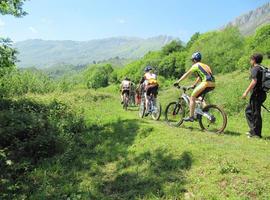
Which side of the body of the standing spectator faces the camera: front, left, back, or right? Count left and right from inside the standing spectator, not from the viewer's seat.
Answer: left

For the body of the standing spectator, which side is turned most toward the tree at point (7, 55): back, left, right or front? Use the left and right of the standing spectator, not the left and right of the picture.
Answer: front

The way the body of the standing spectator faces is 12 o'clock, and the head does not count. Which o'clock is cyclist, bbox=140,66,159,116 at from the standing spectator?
The cyclist is roughly at 1 o'clock from the standing spectator.

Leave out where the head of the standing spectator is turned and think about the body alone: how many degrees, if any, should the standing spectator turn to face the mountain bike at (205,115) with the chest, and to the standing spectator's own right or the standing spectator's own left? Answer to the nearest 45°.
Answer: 0° — they already face it

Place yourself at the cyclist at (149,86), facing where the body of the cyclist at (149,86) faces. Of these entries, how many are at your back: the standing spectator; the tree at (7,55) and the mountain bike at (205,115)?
2

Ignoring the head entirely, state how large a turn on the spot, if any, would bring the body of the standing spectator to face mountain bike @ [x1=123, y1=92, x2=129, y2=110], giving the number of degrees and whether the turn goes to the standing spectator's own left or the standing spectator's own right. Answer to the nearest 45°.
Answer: approximately 45° to the standing spectator's own right

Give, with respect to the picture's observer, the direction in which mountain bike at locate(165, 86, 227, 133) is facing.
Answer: facing away from the viewer and to the left of the viewer

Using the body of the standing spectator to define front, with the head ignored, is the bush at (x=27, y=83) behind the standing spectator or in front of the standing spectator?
in front

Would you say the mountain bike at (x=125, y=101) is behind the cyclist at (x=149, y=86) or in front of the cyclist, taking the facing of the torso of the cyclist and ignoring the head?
in front

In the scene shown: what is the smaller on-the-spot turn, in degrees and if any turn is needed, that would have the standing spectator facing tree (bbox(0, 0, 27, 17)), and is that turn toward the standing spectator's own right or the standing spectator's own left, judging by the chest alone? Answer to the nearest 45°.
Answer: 0° — they already face it

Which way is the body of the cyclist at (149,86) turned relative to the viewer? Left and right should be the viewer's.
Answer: facing away from the viewer and to the left of the viewer
